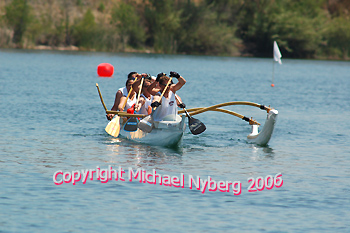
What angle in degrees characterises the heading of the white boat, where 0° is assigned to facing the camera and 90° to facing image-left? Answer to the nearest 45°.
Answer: approximately 315°
